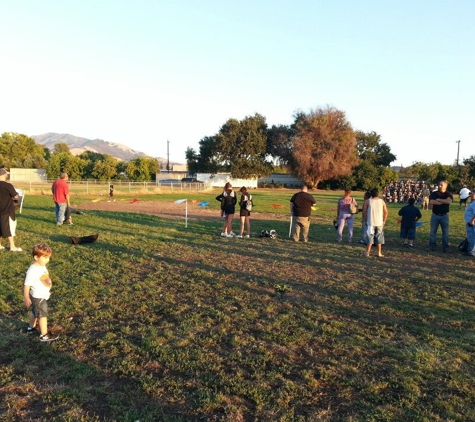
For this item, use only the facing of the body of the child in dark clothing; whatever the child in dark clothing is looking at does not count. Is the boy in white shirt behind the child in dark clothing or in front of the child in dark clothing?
behind

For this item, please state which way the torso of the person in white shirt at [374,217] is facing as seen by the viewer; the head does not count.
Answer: away from the camera

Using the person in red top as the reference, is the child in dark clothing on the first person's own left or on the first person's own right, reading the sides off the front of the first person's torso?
on the first person's own right

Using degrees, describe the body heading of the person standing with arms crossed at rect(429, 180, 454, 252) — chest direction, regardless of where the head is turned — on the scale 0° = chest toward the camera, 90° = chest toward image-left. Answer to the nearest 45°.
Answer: approximately 0°

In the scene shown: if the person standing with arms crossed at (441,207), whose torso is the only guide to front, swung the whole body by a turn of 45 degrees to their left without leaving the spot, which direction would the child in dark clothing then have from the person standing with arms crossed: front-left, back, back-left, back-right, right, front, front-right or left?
back

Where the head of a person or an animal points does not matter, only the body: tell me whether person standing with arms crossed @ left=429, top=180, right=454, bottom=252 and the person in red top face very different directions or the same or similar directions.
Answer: very different directions

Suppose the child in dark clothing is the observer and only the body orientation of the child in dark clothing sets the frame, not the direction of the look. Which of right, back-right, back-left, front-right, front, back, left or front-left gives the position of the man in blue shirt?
back-right

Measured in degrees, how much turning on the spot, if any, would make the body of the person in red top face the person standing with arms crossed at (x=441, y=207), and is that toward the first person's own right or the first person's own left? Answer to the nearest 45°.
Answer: approximately 90° to the first person's own right

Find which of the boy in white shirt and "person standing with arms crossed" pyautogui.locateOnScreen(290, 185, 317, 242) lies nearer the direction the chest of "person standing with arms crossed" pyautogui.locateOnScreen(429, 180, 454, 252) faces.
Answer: the boy in white shirt

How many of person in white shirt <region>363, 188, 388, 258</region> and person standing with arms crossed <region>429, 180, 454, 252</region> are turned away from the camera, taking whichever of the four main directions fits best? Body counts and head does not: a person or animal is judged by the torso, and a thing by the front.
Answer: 1

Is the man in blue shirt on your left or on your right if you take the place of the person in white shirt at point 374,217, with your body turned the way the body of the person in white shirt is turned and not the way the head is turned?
on your right

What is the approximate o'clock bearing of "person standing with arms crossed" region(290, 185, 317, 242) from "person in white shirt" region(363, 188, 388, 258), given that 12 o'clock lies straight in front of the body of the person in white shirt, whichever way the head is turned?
The person standing with arms crossed is roughly at 10 o'clock from the person in white shirt.

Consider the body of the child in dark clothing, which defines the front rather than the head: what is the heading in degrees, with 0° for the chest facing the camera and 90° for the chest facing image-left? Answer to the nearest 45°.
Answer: approximately 180°
